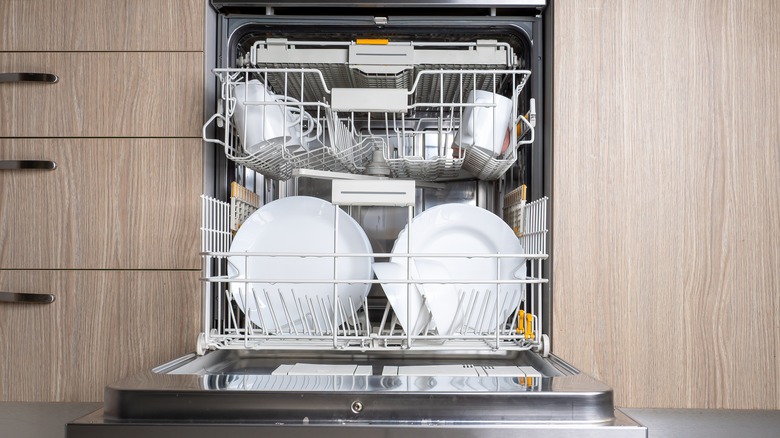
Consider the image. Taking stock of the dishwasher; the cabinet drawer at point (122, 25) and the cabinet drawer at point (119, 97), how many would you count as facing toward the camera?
3

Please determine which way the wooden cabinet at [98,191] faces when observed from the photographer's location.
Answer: facing the viewer

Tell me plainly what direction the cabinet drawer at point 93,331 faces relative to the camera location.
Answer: facing the viewer

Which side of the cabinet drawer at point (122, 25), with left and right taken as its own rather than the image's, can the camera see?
front

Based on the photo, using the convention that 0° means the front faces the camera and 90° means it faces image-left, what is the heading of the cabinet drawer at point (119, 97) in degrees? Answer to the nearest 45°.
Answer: approximately 0°

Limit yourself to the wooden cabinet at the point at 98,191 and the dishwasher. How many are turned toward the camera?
2

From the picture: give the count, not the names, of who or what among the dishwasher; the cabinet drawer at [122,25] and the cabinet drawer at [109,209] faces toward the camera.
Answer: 3

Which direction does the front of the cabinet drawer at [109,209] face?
toward the camera
